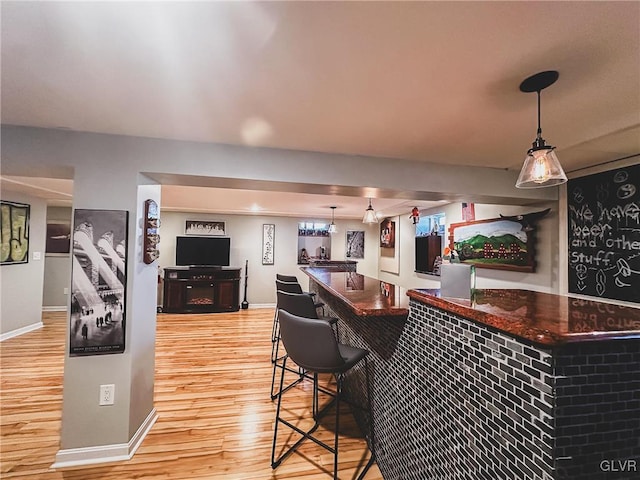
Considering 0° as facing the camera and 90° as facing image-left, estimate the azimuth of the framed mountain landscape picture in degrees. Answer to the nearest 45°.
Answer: approximately 45°

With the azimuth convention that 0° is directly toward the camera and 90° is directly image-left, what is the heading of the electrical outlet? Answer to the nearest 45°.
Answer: approximately 0°

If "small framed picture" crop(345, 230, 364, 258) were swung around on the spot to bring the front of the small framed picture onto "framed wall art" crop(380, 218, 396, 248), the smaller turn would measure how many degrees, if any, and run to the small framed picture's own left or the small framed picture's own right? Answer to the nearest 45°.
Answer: approximately 45° to the small framed picture's own left

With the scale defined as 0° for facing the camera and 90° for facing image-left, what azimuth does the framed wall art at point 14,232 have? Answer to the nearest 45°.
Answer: approximately 315°

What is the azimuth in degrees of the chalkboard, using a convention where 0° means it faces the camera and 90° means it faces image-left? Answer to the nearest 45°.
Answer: approximately 45°

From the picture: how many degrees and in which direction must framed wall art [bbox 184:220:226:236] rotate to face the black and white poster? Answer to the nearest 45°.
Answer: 0° — it already faces it

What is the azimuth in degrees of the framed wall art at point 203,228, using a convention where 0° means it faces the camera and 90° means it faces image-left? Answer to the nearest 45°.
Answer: approximately 0°
